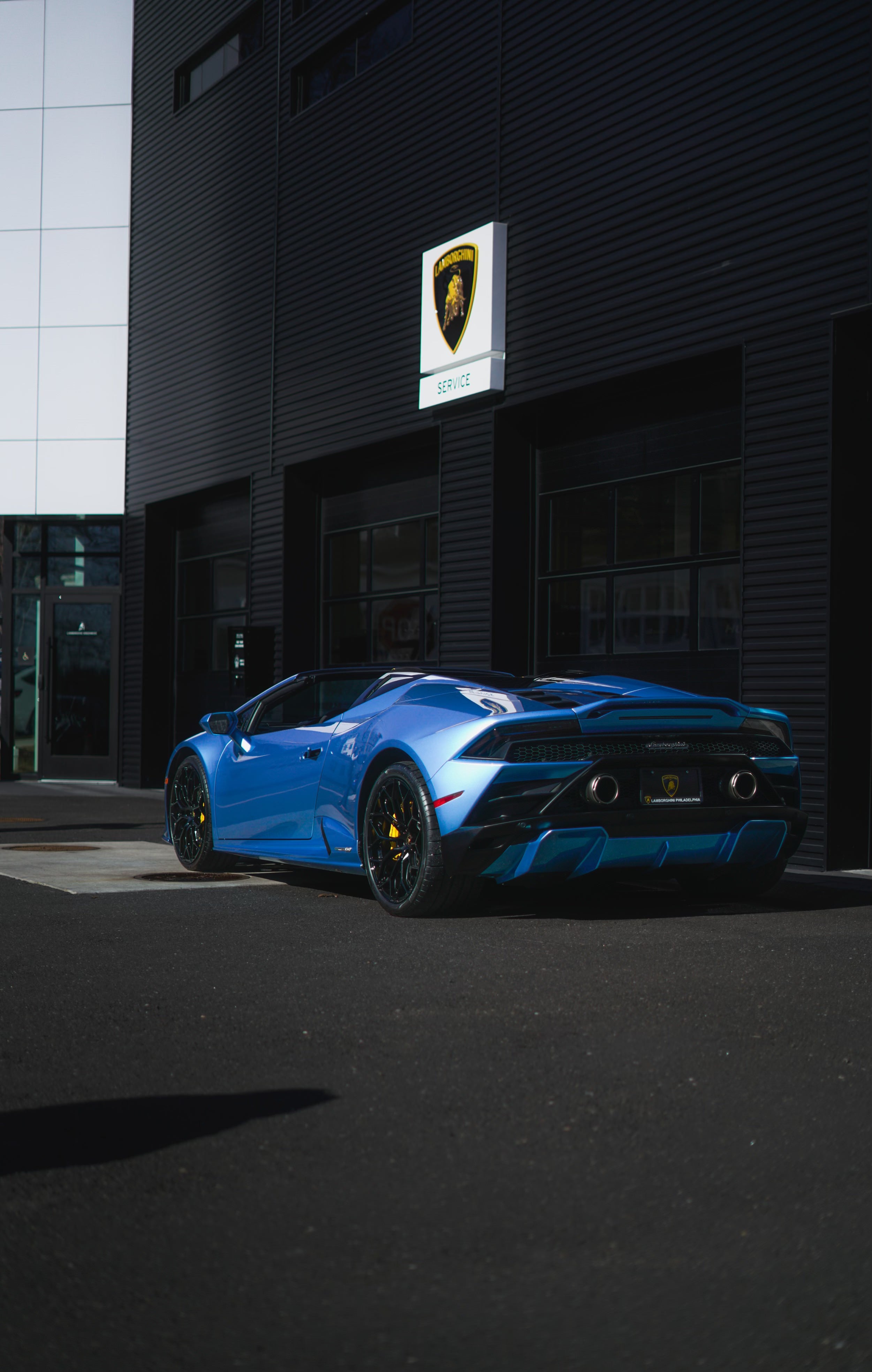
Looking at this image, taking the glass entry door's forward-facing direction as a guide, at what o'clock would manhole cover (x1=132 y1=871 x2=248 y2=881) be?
The manhole cover is roughly at 12 o'clock from the glass entry door.

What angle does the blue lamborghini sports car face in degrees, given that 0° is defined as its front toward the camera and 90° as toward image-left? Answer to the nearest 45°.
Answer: approximately 135°

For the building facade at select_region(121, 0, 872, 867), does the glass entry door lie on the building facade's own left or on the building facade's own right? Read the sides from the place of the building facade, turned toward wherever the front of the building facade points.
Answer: on the building facade's own right

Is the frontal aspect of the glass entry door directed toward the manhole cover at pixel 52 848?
yes

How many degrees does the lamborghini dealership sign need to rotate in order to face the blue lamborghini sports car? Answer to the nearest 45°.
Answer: approximately 45° to its left

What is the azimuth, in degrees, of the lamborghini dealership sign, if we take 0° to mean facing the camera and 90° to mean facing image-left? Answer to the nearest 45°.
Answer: approximately 45°

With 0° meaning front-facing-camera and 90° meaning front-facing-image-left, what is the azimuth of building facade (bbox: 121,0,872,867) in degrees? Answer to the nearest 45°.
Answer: approximately 45°

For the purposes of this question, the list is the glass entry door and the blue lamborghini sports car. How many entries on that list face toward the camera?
1
